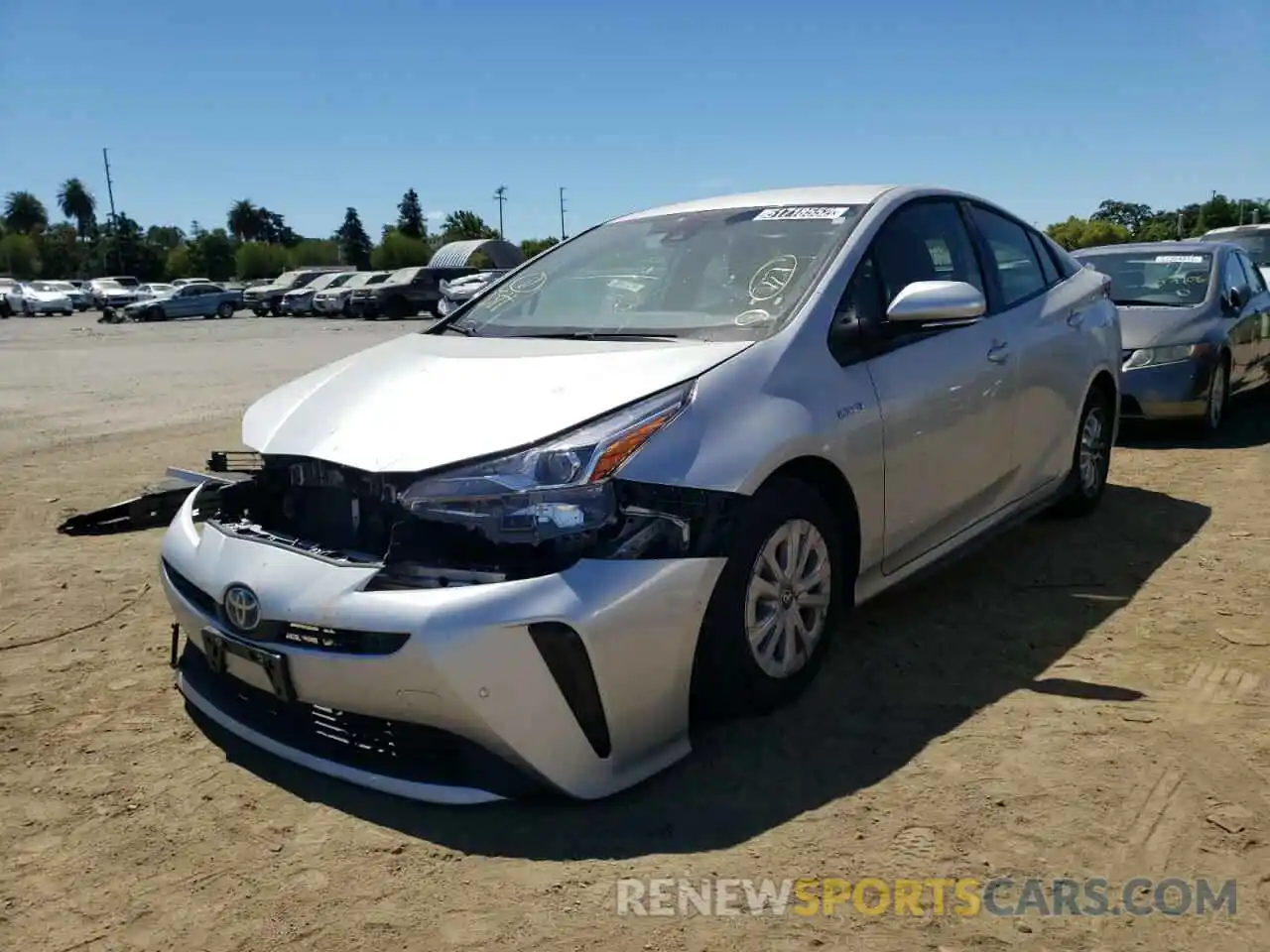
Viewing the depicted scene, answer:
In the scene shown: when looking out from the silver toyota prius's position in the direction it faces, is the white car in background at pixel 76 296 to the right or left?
on its right

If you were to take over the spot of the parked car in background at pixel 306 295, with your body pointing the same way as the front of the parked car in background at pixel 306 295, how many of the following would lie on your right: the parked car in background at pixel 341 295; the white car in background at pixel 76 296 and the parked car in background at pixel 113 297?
2

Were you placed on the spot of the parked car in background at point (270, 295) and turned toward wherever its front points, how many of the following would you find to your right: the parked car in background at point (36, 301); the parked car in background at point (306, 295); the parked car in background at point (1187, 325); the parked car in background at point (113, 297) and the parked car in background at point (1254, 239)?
2

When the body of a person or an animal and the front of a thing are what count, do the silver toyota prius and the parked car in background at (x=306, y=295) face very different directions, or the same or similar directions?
same or similar directions

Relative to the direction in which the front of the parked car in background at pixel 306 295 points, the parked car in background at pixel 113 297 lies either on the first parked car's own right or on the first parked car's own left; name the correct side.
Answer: on the first parked car's own right

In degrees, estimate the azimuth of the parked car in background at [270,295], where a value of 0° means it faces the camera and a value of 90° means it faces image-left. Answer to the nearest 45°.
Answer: approximately 45°

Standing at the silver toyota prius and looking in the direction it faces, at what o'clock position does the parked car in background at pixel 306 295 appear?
The parked car in background is roughly at 4 o'clock from the silver toyota prius.

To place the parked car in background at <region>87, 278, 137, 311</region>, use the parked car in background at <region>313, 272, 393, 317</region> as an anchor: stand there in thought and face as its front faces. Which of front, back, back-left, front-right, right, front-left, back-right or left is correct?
right

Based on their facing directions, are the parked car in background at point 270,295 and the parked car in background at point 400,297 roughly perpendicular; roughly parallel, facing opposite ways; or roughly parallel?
roughly parallel

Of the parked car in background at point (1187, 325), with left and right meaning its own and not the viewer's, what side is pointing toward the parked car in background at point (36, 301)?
right
